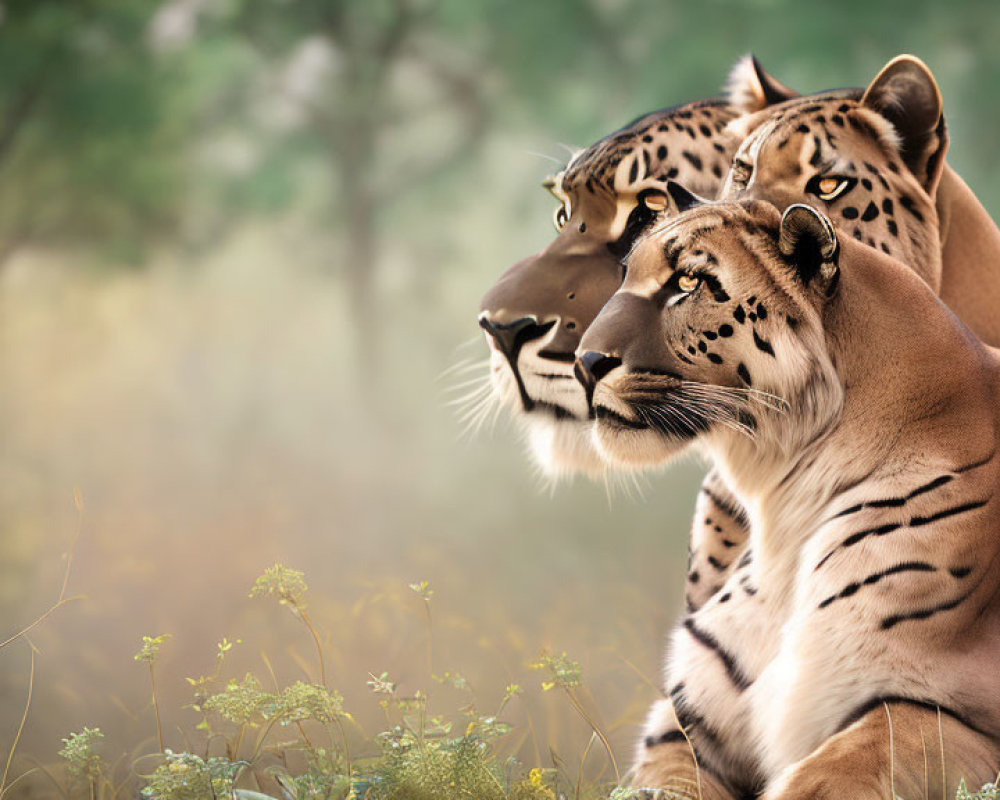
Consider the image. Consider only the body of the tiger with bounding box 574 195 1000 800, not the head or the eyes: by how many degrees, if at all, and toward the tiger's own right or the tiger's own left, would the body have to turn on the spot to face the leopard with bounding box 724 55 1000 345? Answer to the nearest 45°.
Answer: approximately 135° to the tiger's own right

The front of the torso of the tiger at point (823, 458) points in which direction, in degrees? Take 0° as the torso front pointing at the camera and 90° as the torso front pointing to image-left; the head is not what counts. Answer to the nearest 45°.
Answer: approximately 45°

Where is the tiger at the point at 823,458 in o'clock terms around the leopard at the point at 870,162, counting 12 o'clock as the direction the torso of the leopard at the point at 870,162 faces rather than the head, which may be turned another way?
the tiger at the point at 823,458 is roughly at 11 o'clock from the leopard at the point at 870,162.

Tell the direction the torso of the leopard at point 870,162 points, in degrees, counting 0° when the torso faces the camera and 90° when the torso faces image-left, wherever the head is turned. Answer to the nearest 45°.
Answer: approximately 45°
